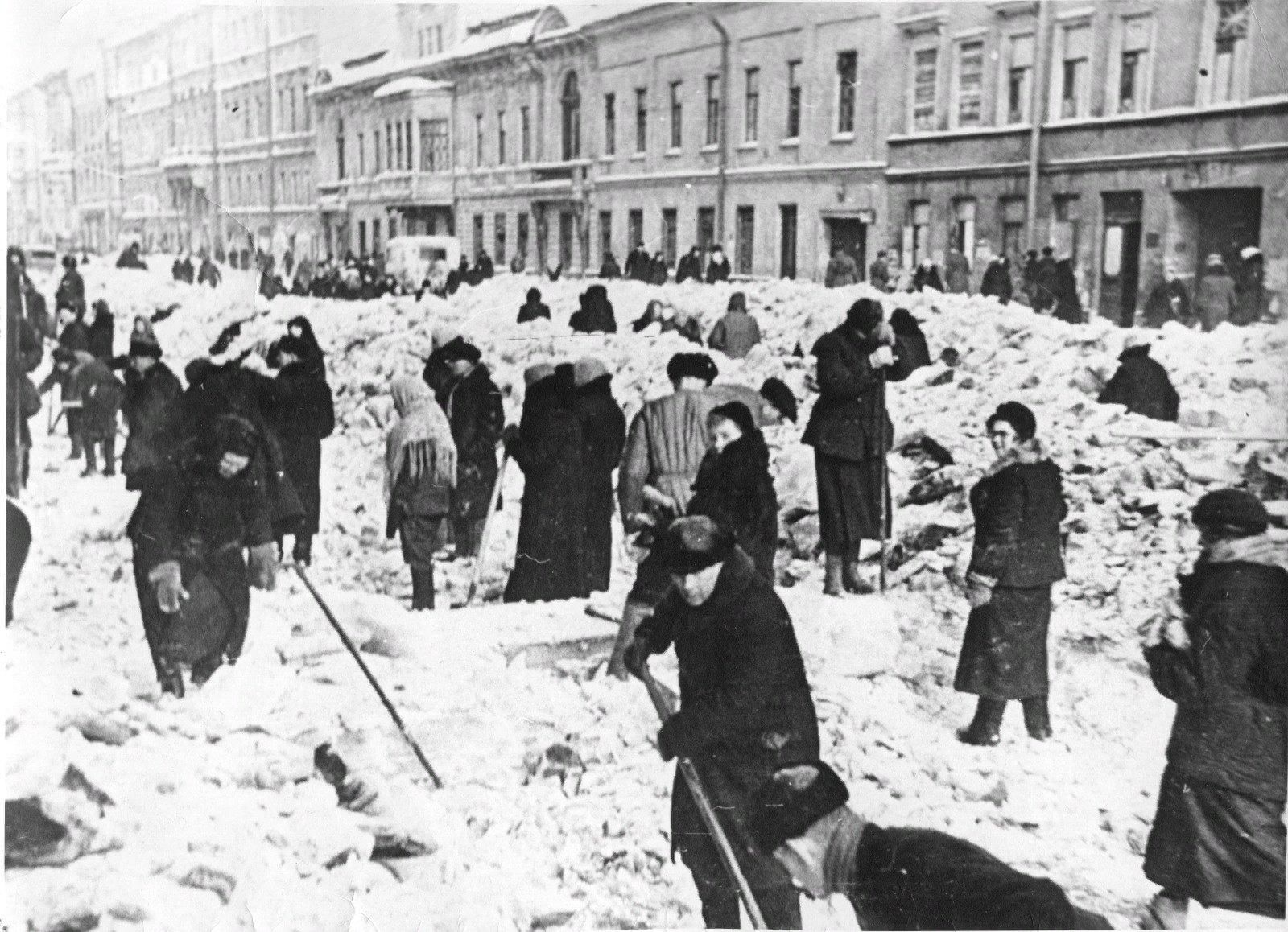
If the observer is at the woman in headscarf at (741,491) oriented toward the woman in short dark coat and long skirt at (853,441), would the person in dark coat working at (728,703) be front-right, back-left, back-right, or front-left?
back-right

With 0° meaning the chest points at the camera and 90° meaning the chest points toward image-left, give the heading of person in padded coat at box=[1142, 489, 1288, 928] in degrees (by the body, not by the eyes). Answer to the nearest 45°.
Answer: approximately 135°

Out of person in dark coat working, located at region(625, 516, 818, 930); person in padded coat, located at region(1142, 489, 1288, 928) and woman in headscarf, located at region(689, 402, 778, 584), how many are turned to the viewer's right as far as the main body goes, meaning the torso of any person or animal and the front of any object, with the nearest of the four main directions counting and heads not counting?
0

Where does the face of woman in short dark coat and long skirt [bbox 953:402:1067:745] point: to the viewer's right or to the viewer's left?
to the viewer's left

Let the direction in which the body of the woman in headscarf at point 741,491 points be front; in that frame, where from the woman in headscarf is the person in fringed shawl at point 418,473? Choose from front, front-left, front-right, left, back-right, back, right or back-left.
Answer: front-right

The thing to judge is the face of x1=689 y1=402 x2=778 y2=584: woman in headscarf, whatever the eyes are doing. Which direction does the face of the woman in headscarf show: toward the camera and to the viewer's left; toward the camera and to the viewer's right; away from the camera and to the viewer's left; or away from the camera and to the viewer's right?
toward the camera and to the viewer's left

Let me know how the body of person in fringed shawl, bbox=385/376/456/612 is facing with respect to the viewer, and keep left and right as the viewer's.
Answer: facing away from the viewer and to the left of the viewer

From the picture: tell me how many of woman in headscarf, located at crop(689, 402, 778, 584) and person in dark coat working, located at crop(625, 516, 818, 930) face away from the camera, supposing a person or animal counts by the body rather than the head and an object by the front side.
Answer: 0

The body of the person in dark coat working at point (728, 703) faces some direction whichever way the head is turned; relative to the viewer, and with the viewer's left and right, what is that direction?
facing the viewer and to the left of the viewer

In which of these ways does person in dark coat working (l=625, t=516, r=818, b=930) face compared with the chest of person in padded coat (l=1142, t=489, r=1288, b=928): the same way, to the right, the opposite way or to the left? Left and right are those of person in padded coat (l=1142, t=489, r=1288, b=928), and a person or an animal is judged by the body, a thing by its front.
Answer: to the left

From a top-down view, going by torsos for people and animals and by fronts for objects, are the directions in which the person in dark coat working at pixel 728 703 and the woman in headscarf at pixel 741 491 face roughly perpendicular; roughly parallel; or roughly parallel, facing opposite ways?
roughly parallel
